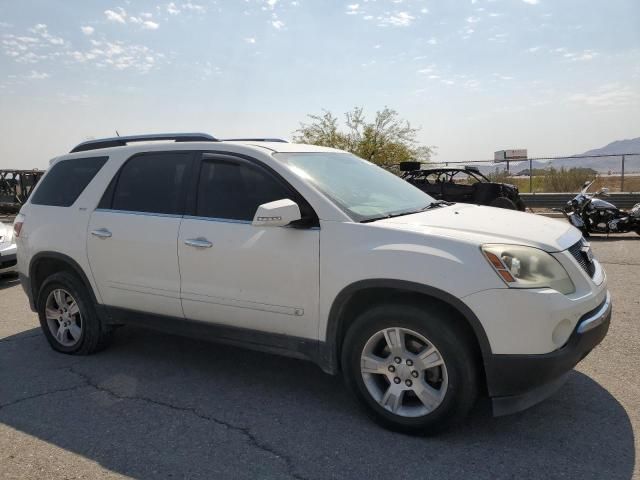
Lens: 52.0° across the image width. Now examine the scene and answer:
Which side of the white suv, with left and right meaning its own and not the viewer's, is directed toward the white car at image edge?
back

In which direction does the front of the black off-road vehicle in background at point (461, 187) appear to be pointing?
to the viewer's right

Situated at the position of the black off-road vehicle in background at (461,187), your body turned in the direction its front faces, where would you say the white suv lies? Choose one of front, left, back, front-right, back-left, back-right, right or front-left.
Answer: right

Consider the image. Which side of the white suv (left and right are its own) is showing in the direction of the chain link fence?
left

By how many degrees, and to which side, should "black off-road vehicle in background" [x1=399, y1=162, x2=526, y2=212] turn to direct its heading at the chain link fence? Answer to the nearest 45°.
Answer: approximately 90° to its left

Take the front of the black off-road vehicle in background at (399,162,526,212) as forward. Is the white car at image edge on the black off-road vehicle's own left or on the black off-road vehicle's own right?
on the black off-road vehicle's own right

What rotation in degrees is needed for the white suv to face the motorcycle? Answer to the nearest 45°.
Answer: approximately 90° to its left

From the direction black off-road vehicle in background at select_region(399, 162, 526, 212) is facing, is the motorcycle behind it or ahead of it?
ahead

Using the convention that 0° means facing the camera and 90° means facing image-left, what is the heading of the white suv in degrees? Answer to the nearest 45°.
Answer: approximately 315°

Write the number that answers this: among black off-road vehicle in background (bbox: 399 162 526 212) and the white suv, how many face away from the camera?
0
